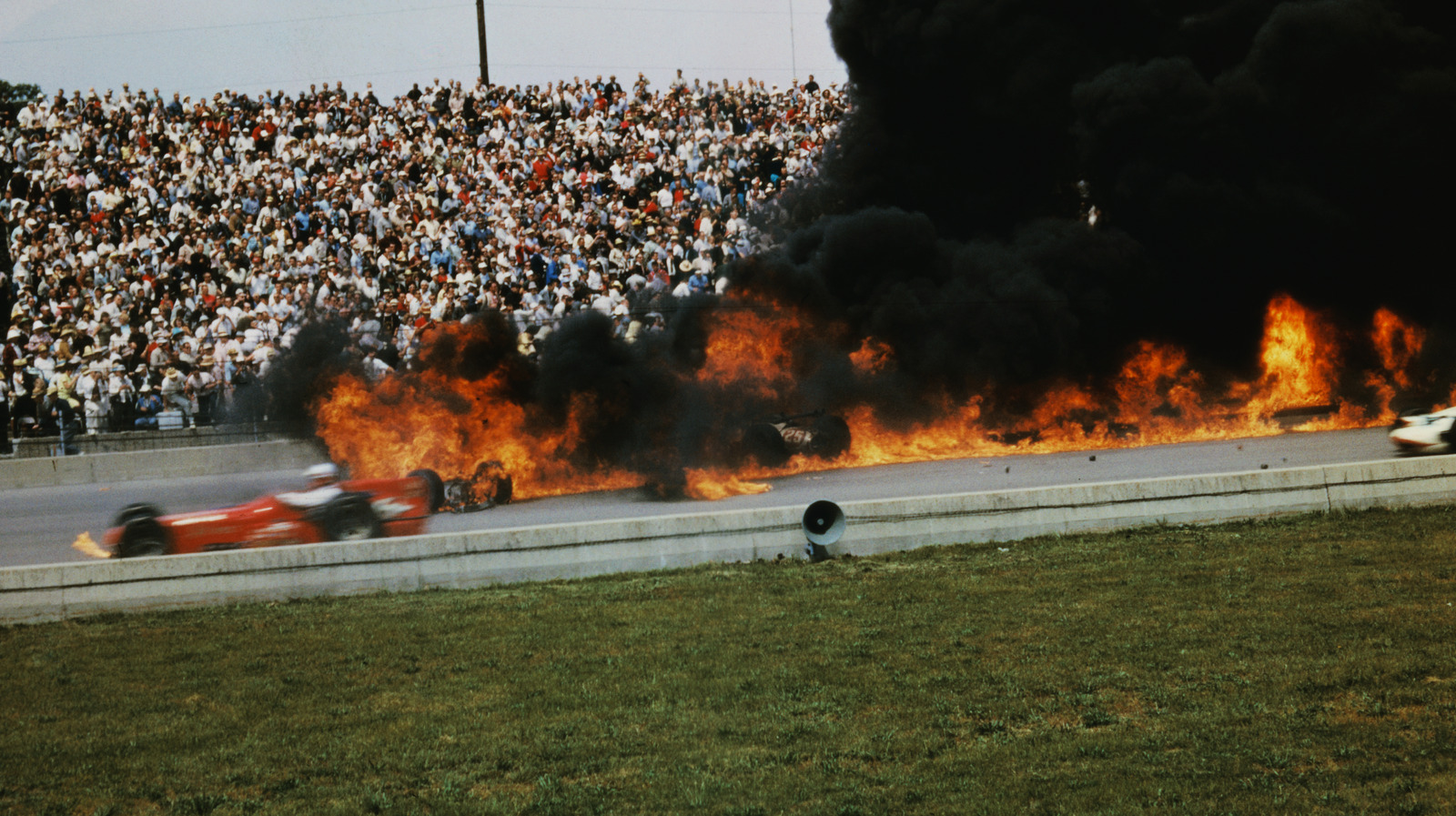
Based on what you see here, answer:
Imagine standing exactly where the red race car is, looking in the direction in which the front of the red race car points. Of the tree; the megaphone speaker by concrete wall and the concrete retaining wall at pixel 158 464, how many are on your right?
2

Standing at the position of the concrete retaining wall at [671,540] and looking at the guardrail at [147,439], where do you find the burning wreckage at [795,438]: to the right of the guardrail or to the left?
right

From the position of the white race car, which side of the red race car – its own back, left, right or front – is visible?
back

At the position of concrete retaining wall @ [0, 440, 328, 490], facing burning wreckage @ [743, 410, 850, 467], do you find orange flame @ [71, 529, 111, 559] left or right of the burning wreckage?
right

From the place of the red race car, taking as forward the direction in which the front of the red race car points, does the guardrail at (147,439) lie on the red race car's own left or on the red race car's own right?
on the red race car's own right

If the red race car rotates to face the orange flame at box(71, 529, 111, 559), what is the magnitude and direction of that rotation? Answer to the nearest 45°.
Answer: approximately 45° to its right

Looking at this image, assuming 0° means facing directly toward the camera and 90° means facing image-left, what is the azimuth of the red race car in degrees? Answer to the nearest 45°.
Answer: approximately 90°

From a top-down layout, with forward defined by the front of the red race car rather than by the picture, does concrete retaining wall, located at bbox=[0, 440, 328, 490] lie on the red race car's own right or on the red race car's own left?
on the red race car's own right

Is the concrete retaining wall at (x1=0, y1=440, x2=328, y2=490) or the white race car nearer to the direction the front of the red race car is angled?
the concrete retaining wall

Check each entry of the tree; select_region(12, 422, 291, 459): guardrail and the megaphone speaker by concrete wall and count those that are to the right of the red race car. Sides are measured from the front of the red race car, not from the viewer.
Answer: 2

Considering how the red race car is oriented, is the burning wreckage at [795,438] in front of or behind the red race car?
behind
